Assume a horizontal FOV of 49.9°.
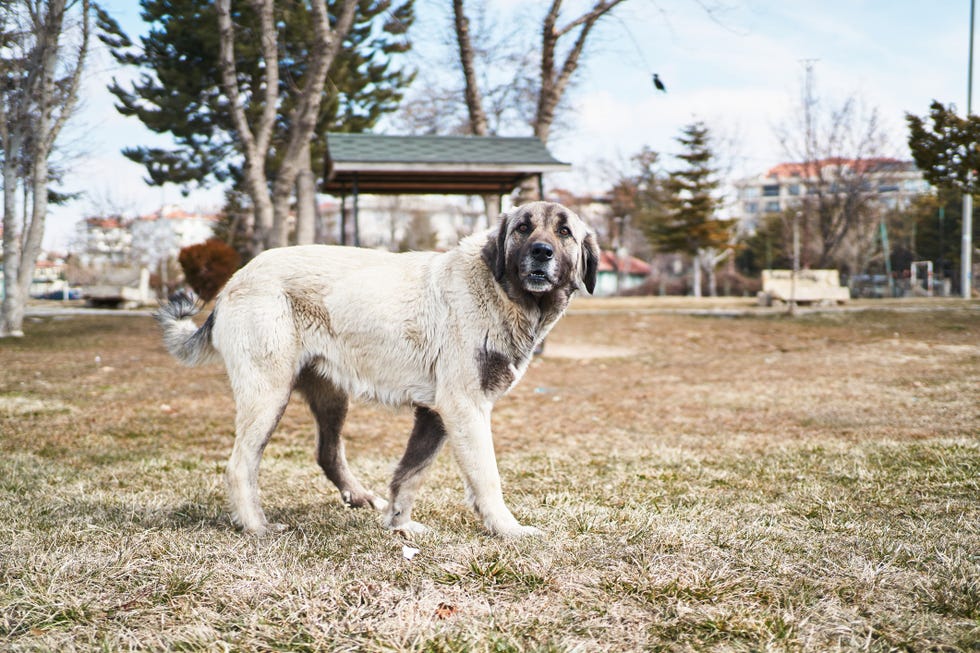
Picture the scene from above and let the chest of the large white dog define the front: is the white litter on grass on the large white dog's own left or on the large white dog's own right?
on the large white dog's own right

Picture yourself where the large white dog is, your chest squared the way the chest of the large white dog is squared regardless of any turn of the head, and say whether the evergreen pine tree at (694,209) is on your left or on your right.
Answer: on your left

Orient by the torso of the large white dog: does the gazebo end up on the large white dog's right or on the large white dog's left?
on the large white dog's left

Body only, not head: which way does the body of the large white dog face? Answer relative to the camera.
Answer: to the viewer's right

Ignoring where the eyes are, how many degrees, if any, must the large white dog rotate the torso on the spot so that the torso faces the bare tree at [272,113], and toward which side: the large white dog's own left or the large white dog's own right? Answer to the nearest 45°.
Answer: approximately 90° to the large white dog's own left

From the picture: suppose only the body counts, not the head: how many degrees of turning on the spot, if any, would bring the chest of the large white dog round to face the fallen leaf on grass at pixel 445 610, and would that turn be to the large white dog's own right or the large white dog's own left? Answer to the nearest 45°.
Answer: approximately 90° to the large white dog's own right

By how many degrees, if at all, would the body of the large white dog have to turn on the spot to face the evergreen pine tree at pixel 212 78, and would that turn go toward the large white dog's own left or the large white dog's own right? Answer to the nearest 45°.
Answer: approximately 90° to the large white dog's own left
